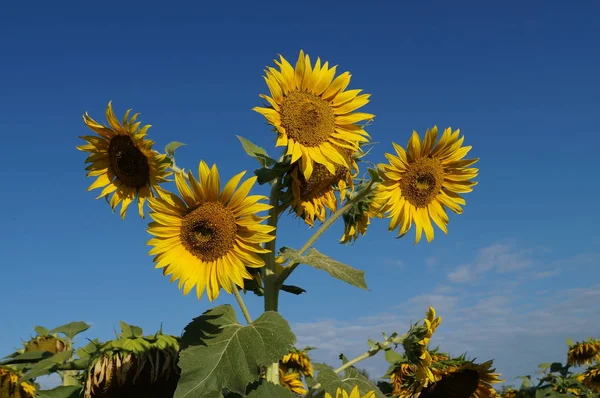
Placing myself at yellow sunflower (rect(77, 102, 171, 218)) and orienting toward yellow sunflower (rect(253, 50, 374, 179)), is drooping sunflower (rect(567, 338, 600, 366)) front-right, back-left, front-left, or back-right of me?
front-left

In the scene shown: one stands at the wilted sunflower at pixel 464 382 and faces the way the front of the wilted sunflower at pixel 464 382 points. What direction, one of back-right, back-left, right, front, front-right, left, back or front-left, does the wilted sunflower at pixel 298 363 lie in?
back-right

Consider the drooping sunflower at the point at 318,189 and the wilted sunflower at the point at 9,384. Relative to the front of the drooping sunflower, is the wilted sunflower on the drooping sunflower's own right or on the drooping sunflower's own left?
on the drooping sunflower's own right

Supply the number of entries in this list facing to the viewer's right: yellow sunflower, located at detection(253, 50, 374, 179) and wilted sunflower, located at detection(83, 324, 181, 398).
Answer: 0

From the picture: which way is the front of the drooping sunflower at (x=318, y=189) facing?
toward the camera

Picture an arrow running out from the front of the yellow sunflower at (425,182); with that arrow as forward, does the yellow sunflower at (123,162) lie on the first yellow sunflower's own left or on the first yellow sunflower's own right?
on the first yellow sunflower's own right

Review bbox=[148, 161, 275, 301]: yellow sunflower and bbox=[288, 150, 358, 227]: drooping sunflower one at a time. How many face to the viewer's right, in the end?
0

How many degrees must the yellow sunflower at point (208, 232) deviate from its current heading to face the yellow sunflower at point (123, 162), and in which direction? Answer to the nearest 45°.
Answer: approximately 135° to its right

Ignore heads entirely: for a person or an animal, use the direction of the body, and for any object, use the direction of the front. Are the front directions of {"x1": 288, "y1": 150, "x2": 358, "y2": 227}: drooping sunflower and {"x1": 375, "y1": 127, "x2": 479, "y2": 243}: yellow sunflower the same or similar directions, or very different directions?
same or similar directions

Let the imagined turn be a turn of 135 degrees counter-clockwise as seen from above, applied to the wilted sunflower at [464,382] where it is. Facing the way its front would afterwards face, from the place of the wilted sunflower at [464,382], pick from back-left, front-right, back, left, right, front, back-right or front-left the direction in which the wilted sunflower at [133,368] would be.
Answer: back

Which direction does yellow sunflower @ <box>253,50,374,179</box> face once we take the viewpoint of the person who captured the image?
facing the viewer

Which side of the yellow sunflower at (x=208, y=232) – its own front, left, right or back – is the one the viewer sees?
front

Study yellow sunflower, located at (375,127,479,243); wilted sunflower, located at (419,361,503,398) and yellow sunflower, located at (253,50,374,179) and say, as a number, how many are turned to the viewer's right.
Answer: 0
